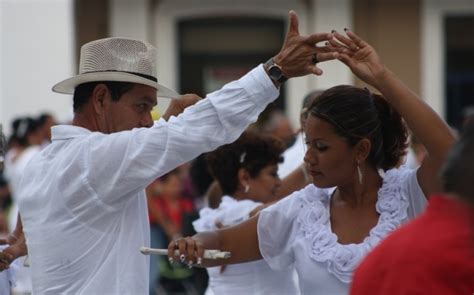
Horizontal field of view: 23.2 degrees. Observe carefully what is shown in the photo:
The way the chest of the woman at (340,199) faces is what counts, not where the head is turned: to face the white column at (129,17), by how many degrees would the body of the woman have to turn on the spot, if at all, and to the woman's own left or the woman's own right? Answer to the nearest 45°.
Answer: approximately 135° to the woman's own right

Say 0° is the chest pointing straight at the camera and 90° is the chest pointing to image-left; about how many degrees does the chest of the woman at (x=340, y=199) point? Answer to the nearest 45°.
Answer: approximately 45°

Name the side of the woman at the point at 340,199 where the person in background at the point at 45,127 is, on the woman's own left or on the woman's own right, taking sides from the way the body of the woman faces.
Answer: on the woman's own right

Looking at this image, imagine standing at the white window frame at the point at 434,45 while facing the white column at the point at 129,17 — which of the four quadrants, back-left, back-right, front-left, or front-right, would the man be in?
front-left

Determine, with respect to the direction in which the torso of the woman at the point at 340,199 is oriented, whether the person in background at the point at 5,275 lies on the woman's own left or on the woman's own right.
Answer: on the woman's own right

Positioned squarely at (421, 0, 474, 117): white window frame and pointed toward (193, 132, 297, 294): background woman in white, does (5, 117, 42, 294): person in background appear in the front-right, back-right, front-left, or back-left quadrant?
front-right

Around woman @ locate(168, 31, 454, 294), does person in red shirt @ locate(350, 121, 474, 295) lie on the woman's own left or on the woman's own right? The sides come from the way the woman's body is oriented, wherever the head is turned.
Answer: on the woman's own left

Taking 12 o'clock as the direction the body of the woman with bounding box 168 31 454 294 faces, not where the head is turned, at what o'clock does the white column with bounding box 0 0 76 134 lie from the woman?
The white column is roughly at 4 o'clock from the woman.

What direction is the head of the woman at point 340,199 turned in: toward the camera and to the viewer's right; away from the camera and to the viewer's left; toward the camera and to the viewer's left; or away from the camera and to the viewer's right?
toward the camera and to the viewer's left

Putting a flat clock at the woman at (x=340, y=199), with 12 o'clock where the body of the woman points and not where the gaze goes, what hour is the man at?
The man is roughly at 1 o'clock from the woman.

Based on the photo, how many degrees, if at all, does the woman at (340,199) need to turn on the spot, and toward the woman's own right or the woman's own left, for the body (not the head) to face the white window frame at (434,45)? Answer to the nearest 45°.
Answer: approximately 135° to the woman's own right
